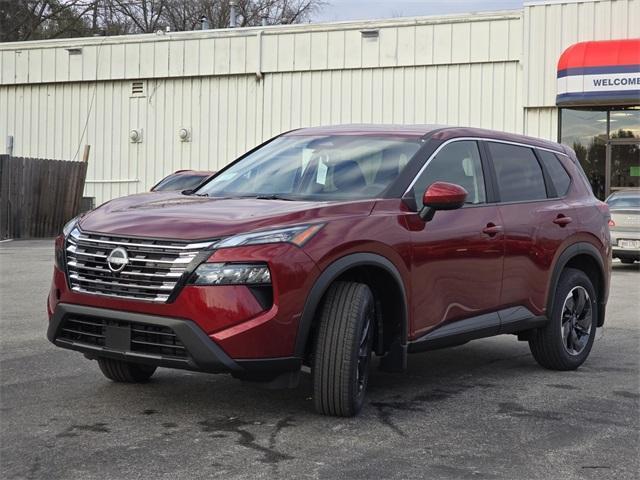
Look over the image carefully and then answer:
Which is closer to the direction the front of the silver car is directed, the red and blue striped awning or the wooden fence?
the red and blue striped awning

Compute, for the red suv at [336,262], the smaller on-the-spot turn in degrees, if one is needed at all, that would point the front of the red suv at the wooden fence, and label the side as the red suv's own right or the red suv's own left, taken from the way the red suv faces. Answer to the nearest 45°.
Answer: approximately 135° to the red suv's own right

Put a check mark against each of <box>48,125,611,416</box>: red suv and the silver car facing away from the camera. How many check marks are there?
1

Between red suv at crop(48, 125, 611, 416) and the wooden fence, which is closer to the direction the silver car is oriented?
the wooden fence

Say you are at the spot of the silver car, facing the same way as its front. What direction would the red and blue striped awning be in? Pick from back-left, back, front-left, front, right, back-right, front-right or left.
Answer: front

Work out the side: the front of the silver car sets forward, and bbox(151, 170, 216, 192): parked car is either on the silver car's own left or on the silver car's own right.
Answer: on the silver car's own left

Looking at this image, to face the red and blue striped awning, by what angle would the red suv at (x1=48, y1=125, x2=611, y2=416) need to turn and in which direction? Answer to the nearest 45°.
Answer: approximately 135° to its right

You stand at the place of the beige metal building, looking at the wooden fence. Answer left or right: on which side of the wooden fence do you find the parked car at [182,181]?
left

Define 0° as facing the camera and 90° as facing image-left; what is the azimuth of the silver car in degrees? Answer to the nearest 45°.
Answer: approximately 180°

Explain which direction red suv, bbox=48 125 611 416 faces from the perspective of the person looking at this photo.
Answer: facing the viewer and to the left of the viewer

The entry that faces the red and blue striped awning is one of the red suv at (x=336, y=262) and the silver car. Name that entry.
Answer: the silver car

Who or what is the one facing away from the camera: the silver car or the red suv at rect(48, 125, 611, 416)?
the silver car

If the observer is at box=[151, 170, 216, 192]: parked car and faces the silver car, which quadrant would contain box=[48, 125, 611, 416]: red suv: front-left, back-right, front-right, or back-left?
front-right

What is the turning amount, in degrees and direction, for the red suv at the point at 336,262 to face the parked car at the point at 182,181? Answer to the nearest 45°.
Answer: approximately 135° to its right

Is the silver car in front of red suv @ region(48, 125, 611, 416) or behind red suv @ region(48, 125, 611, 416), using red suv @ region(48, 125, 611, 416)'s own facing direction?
behind
